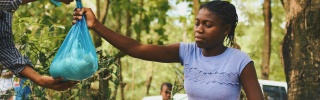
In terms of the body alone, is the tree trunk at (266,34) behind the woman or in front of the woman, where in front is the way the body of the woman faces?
behind
